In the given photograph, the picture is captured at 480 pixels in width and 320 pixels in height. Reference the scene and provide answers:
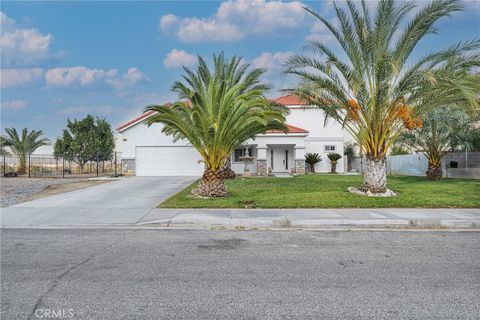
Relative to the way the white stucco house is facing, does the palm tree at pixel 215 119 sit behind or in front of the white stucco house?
in front

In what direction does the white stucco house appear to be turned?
toward the camera

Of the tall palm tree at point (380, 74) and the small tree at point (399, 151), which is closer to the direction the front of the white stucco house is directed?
the tall palm tree

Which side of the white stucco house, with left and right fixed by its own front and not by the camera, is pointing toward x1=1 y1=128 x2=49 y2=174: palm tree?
right

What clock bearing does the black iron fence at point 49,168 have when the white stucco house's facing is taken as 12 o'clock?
The black iron fence is roughly at 4 o'clock from the white stucco house.

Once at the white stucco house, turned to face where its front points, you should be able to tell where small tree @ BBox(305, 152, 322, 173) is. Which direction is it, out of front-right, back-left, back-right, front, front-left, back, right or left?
left

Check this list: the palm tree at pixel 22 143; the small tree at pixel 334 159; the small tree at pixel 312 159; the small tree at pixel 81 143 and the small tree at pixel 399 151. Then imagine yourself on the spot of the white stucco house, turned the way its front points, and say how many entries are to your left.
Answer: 3

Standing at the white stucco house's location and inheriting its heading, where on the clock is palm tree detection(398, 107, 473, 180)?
The palm tree is roughly at 10 o'clock from the white stucco house.

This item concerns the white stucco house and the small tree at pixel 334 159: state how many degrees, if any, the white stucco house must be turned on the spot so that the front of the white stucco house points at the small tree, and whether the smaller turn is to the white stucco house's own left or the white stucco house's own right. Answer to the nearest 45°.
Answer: approximately 90° to the white stucco house's own left

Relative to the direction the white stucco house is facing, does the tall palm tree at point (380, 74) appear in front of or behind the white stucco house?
in front

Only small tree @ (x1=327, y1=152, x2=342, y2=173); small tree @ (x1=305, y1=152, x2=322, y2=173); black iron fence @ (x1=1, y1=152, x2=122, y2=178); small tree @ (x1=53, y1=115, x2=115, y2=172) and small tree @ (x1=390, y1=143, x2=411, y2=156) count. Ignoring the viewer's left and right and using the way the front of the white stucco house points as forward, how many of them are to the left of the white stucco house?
3

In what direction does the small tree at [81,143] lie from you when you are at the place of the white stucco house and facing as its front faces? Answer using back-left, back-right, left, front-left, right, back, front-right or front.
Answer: back-right
